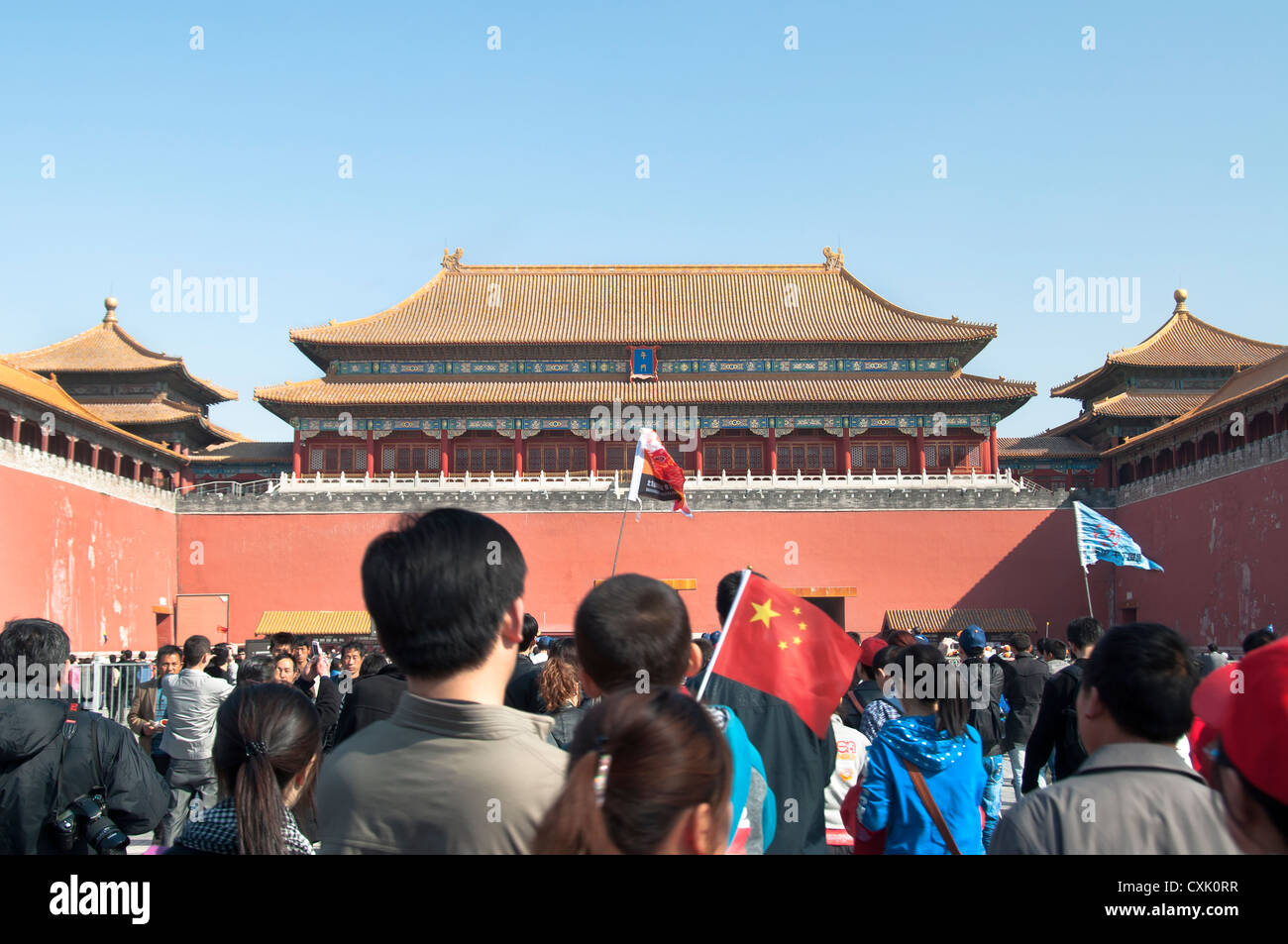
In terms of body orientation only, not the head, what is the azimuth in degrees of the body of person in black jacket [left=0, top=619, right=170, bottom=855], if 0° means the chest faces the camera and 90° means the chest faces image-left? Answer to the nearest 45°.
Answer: approximately 180°

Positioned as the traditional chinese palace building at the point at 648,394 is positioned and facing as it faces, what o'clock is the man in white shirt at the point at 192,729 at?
The man in white shirt is roughly at 12 o'clock from the traditional chinese palace building.

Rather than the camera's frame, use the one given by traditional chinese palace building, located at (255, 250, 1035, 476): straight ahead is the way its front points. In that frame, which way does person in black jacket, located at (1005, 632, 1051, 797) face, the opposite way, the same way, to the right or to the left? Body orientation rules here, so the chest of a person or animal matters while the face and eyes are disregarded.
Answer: the opposite way

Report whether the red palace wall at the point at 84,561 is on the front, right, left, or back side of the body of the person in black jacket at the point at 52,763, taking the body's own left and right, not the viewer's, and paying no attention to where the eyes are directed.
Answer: front

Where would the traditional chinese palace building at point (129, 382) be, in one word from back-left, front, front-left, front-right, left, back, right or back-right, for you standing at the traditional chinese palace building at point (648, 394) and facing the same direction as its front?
right

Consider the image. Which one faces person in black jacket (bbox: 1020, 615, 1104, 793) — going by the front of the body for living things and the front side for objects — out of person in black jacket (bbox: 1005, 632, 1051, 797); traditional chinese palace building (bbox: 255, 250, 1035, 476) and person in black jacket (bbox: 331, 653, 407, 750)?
the traditional chinese palace building

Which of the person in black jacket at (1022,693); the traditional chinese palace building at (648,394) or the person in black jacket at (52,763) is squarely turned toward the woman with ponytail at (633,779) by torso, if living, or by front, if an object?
the traditional chinese palace building

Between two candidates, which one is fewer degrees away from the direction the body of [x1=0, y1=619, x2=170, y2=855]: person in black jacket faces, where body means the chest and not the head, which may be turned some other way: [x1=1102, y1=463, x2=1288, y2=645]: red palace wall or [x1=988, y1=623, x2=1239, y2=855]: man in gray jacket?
the red palace wall

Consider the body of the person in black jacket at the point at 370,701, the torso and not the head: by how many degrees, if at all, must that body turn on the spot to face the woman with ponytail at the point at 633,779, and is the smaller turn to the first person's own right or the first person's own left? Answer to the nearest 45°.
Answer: approximately 180°

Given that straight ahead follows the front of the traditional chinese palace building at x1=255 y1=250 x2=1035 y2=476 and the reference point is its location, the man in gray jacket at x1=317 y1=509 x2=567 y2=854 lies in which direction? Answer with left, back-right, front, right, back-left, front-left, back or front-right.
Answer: front

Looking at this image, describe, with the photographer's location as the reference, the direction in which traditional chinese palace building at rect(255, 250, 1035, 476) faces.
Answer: facing the viewer

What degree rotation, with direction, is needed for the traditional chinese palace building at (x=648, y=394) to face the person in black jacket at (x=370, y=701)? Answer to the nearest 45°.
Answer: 0° — it already faces them

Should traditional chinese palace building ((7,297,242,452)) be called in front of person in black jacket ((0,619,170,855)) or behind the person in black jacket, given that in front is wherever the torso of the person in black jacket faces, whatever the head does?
in front

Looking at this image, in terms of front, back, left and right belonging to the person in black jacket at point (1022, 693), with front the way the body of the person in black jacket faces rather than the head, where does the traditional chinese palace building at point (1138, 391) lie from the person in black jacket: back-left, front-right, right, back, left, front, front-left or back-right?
front

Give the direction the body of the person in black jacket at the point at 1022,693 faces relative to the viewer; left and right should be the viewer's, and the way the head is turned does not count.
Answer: facing away from the viewer
